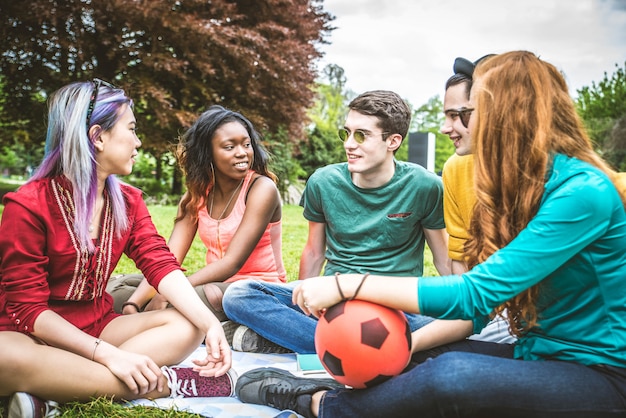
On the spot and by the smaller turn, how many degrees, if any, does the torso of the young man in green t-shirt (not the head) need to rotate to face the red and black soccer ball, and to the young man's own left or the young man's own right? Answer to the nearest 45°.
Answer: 0° — they already face it

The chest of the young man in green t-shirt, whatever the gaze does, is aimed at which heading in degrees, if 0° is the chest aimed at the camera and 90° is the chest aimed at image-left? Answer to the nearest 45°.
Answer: approximately 0°

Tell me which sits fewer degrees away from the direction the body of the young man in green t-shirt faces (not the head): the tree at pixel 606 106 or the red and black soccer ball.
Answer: the red and black soccer ball

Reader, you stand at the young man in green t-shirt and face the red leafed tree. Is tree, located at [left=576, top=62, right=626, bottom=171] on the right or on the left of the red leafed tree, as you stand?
right

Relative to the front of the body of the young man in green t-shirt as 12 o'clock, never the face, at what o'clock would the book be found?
The book is roughly at 1 o'clock from the young man in green t-shirt.

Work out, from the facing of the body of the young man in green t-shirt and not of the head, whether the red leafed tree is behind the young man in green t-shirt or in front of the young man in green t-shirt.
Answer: behind
